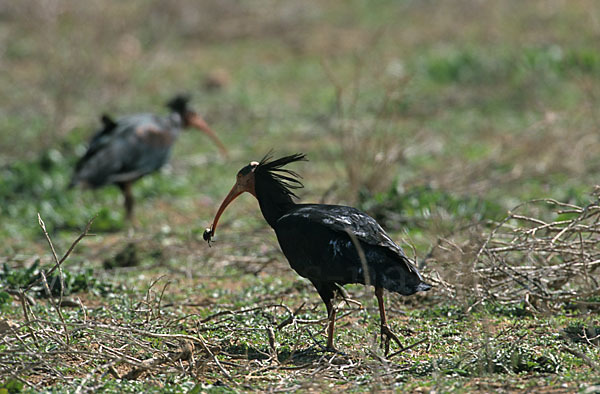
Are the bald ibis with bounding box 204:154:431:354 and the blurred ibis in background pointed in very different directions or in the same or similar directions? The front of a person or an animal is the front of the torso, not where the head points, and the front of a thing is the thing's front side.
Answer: very different directions

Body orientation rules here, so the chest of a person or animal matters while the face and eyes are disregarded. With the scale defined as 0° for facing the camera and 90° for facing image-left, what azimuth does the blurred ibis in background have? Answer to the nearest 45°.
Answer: approximately 270°

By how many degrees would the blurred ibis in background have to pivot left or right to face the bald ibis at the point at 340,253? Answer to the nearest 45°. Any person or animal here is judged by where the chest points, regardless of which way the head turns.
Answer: approximately 90° to its right

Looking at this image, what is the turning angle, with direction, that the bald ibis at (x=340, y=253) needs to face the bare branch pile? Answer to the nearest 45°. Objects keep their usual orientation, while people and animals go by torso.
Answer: approximately 135° to its right

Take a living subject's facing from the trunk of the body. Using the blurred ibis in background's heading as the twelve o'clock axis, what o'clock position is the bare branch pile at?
The bare branch pile is roughly at 2 o'clock from the blurred ibis in background.

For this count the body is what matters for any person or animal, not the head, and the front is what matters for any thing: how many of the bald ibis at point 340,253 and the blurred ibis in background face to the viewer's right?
1

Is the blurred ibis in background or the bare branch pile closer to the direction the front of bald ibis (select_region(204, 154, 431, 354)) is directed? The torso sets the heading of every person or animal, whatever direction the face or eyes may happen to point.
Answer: the blurred ibis in background

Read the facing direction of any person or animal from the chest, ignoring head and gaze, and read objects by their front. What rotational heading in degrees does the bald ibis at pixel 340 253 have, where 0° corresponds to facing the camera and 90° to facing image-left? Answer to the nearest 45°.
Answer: approximately 90°

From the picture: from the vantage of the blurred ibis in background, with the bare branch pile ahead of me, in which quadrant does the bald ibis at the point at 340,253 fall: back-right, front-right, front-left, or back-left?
front-right
